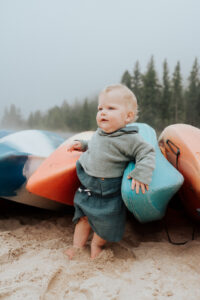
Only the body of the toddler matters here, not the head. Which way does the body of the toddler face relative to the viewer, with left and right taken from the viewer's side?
facing the viewer and to the left of the viewer

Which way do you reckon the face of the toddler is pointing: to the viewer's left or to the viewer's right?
to the viewer's left

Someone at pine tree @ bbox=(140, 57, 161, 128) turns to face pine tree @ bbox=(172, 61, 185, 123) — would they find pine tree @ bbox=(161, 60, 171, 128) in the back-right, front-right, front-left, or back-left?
front-left

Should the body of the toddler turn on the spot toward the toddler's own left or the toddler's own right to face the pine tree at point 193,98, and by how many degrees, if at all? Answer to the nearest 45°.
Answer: approximately 135° to the toddler's own right

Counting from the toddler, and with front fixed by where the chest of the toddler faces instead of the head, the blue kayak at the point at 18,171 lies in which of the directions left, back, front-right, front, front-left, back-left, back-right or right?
right

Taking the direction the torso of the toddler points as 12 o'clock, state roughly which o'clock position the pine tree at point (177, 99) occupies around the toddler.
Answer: The pine tree is roughly at 5 o'clock from the toddler.
